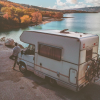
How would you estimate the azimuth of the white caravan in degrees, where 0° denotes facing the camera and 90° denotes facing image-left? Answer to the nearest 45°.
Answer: approximately 135°
